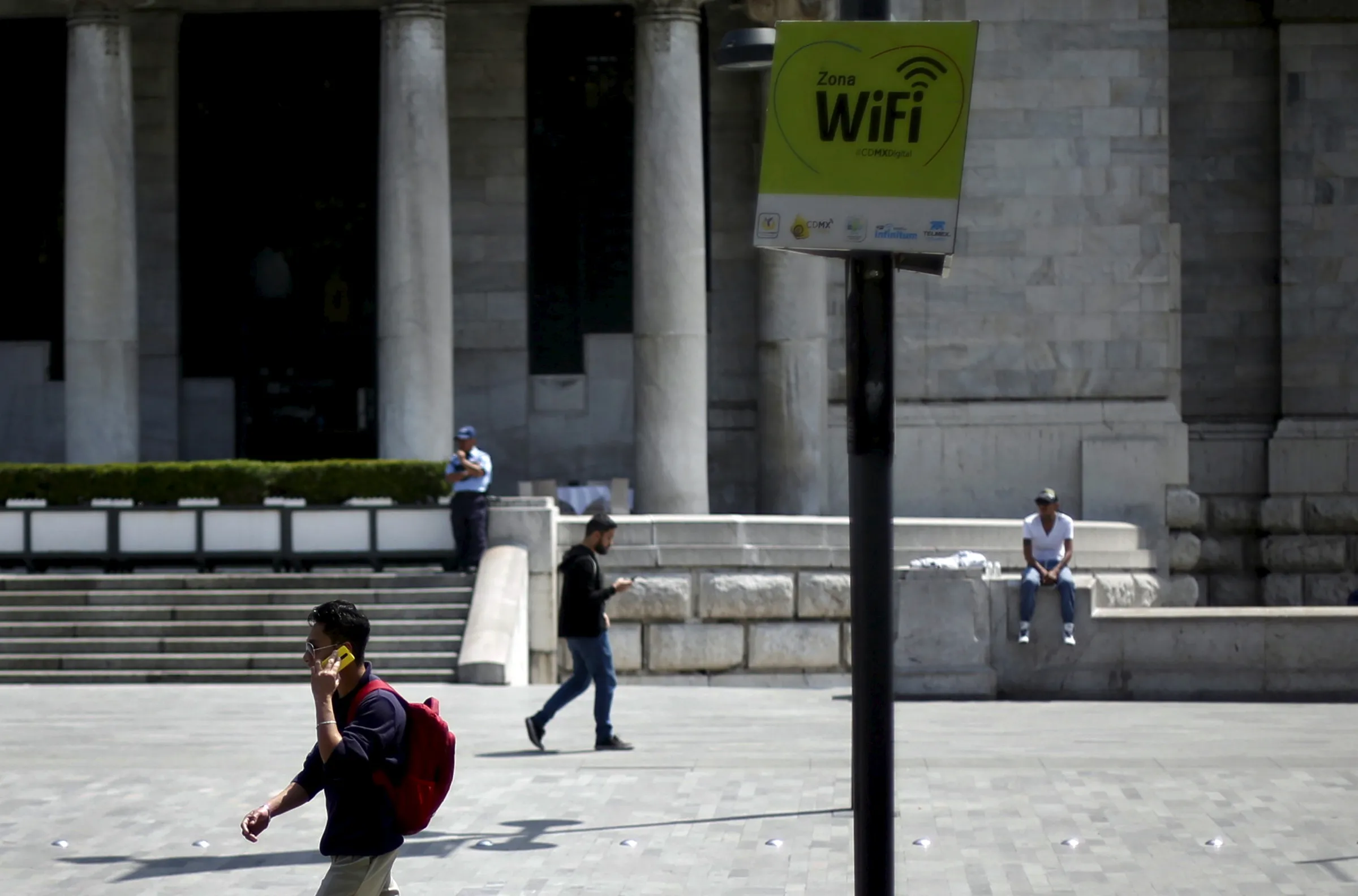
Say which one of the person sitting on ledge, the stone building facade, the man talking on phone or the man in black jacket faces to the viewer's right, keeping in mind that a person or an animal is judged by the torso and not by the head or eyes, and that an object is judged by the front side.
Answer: the man in black jacket

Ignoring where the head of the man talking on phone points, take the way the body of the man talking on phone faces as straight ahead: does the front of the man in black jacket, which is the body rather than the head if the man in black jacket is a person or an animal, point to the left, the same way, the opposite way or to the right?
the opposite way

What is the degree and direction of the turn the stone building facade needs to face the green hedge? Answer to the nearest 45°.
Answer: approximately 45° to its right

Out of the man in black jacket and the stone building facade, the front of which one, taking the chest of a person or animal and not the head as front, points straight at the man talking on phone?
the stone building facade

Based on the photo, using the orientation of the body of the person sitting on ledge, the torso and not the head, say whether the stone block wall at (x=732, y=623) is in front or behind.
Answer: behind

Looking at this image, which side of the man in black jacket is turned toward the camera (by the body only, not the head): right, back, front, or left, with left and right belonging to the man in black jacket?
right

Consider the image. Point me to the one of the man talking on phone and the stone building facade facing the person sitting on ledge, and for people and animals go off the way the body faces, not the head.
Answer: the stone building facade

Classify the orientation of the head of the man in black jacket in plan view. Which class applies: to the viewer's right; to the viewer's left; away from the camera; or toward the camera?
to the viewer's right

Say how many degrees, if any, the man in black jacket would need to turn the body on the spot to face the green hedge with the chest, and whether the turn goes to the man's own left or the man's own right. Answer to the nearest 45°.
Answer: approximately 135° to the man's own left

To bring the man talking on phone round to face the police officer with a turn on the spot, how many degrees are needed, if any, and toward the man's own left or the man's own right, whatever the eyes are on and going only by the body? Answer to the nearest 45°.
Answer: approximately 90° to the man's own right

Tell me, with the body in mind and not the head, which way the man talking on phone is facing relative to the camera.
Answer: to the viewer's left

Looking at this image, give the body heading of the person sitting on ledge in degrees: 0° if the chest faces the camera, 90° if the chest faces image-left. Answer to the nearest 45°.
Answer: approximately 0°

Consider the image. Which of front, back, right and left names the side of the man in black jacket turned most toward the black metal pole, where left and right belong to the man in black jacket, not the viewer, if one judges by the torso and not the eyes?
right

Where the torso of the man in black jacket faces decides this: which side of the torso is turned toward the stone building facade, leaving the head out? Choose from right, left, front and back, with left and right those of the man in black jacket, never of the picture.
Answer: left
